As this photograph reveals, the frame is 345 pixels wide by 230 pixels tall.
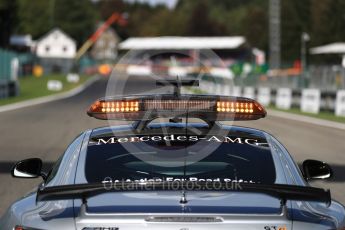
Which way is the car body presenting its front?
away from the camera

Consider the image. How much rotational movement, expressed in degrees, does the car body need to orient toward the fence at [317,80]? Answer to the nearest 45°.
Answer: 0° — it already faces it
